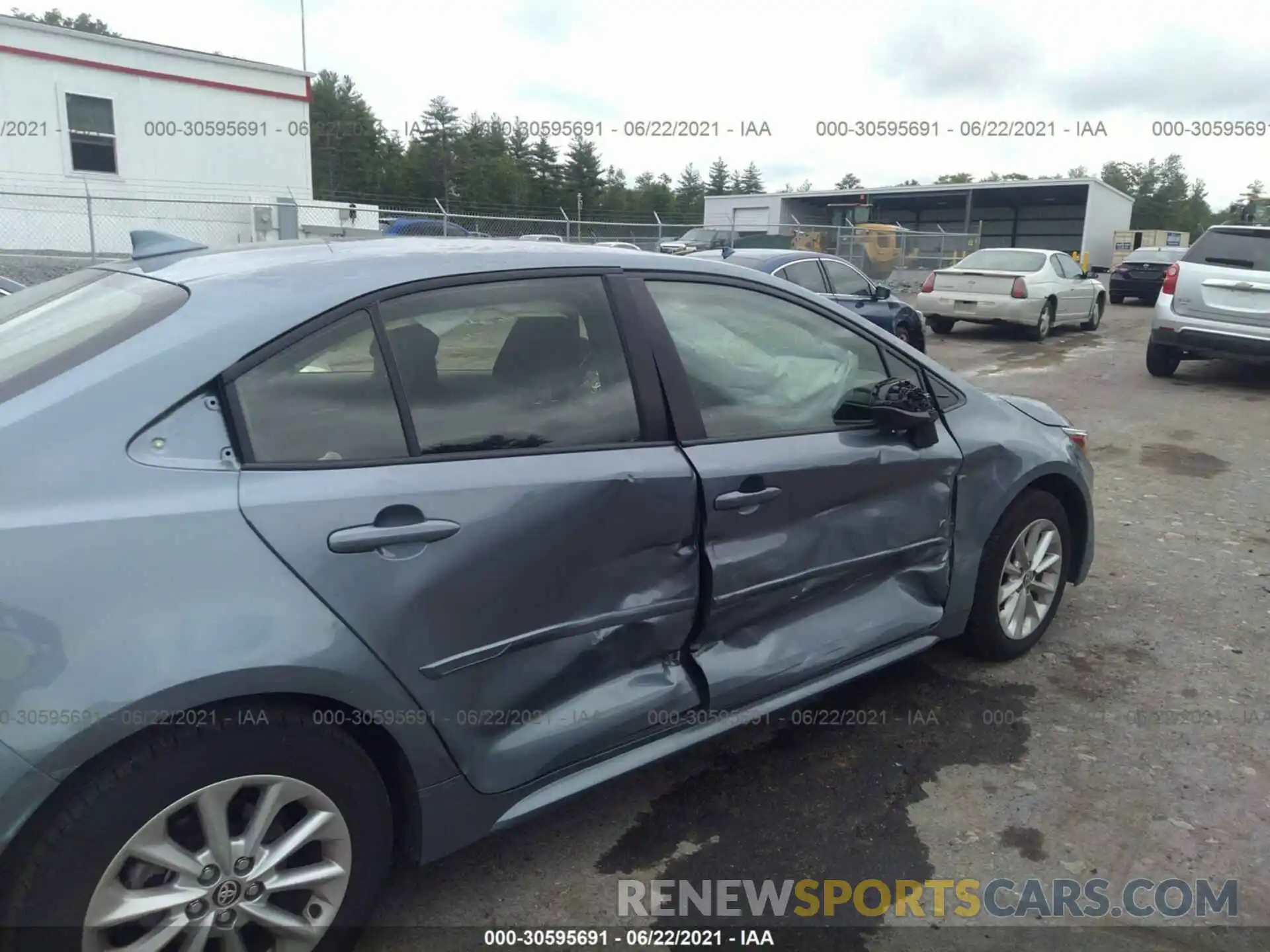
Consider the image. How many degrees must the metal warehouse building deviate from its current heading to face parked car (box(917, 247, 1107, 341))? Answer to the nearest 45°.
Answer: approximately 45° to its left

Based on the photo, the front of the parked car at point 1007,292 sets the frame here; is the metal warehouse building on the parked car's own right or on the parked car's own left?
on the parked car's own left

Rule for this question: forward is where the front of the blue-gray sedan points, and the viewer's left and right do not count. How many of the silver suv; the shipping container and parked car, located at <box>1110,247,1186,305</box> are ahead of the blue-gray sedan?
3

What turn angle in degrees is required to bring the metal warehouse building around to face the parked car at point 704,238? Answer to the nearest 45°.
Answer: approximately 45° to its left

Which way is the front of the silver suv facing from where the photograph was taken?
facing away from the viewer

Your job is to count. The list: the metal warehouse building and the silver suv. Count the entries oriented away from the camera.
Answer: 1

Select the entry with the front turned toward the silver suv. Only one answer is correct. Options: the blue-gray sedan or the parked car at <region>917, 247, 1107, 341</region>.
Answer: the blue-gray sedan

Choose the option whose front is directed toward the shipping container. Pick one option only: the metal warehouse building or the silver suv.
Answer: the silver suv

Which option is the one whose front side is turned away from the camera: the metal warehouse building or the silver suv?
the silver suv

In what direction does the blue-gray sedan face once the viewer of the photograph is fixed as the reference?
facing away from the viewer and to the right of the viewer

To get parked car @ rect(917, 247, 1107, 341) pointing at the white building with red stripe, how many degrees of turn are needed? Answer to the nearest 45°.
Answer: approximately 135° to its left

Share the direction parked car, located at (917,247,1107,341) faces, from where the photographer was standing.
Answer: facing away from the viewer and to the right of the viewer
